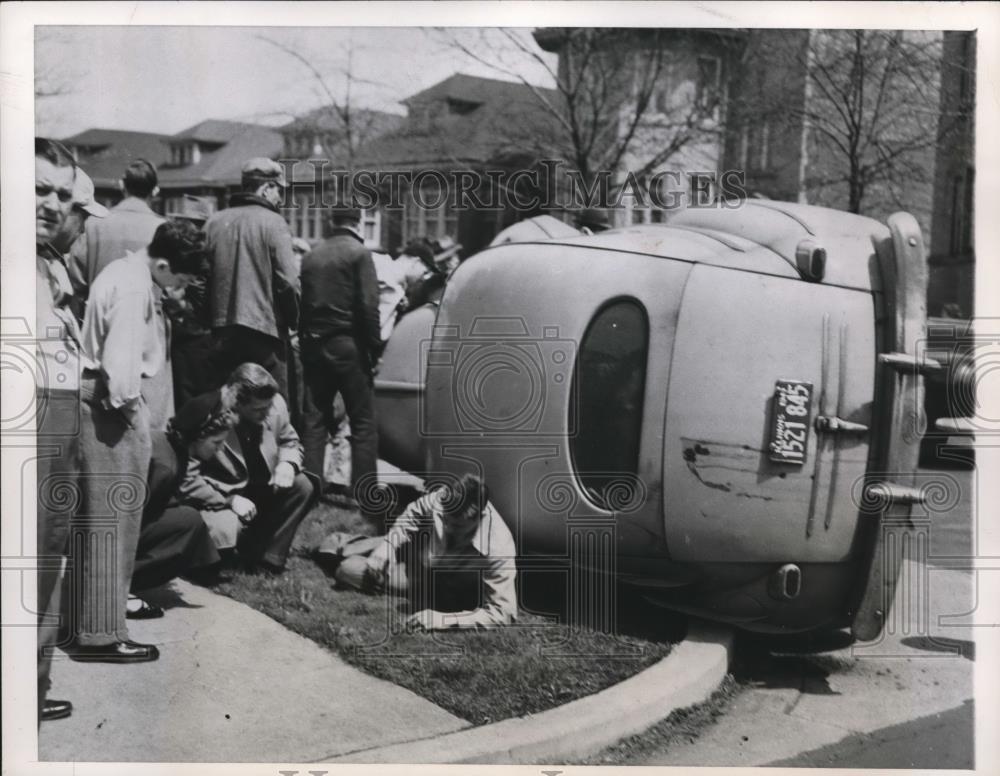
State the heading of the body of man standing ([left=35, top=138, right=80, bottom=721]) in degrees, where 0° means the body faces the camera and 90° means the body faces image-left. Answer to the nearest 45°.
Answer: approximately 315°

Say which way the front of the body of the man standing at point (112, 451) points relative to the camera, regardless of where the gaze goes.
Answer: to the viewer's right

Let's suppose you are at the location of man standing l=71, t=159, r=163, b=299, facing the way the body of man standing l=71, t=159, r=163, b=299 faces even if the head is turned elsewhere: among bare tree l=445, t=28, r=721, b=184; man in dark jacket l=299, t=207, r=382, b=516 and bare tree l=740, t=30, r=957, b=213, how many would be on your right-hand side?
3

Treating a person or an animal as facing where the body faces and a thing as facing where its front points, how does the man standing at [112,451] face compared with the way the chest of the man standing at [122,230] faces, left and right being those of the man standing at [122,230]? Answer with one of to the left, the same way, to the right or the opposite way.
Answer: to the right

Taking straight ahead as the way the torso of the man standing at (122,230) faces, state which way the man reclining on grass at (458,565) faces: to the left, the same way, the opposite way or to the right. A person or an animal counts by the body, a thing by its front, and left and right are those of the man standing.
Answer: the opposite way

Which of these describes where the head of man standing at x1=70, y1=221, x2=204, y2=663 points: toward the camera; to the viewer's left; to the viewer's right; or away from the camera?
to the viewer's right

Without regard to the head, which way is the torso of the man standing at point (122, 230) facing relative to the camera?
away from the camera

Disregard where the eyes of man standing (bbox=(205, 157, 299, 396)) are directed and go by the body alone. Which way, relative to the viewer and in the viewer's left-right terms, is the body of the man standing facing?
facing away from the viewer and to the right of the viewer

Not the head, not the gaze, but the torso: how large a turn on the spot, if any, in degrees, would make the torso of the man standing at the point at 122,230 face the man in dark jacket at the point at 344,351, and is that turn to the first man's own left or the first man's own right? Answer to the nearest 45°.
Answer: approximately 90° to the first man's own right

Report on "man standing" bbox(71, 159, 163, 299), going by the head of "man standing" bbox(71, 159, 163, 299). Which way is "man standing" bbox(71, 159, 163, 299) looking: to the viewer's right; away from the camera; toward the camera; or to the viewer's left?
away from the camera

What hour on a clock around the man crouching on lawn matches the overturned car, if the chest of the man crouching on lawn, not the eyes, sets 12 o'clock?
The overturned car is roughly at 11 o'clock from the man crouching on lawn.

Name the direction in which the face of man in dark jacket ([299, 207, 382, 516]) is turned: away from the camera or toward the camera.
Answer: away from the camera
